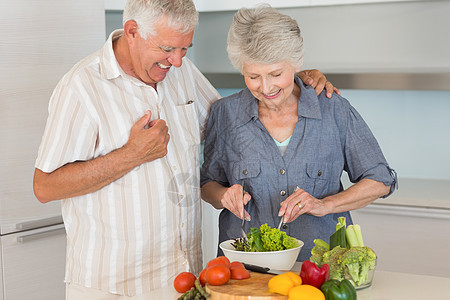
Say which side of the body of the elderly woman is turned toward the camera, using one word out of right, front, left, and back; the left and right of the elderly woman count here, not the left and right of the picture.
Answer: front

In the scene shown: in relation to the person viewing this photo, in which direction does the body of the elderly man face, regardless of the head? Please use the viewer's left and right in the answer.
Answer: facing the viewer and to the right of the viewer

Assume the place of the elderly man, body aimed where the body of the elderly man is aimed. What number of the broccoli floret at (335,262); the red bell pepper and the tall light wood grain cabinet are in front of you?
2

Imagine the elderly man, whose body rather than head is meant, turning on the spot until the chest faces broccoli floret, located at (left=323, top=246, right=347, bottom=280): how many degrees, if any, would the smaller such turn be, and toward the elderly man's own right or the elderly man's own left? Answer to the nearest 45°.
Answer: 0° — they already face it

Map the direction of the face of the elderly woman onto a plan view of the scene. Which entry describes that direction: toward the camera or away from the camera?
toward the camera

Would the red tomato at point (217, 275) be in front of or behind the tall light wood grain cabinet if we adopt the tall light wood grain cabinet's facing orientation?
in front

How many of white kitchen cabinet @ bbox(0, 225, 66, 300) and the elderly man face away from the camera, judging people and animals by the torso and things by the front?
0

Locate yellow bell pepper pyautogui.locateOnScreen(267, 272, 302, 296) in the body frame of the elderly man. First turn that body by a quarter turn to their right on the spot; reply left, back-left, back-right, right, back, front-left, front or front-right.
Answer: left

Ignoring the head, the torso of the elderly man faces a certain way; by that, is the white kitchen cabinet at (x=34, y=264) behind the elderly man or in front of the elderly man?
behind

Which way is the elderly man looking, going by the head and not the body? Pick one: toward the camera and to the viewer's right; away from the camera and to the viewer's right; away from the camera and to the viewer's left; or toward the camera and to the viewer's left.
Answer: toward the camera and to the viewer's right

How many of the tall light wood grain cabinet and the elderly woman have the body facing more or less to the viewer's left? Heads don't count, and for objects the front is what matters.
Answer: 0

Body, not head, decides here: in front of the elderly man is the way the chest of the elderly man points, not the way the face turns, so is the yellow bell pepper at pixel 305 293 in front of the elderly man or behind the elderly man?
in front

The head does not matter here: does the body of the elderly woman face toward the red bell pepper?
yes

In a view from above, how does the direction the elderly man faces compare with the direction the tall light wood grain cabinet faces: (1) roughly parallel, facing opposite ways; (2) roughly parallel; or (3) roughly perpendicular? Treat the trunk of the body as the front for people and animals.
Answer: roughly parallel

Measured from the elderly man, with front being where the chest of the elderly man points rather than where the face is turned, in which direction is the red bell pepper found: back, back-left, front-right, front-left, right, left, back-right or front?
front

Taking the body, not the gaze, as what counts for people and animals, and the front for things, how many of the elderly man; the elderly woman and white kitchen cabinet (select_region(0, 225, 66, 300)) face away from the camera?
0
